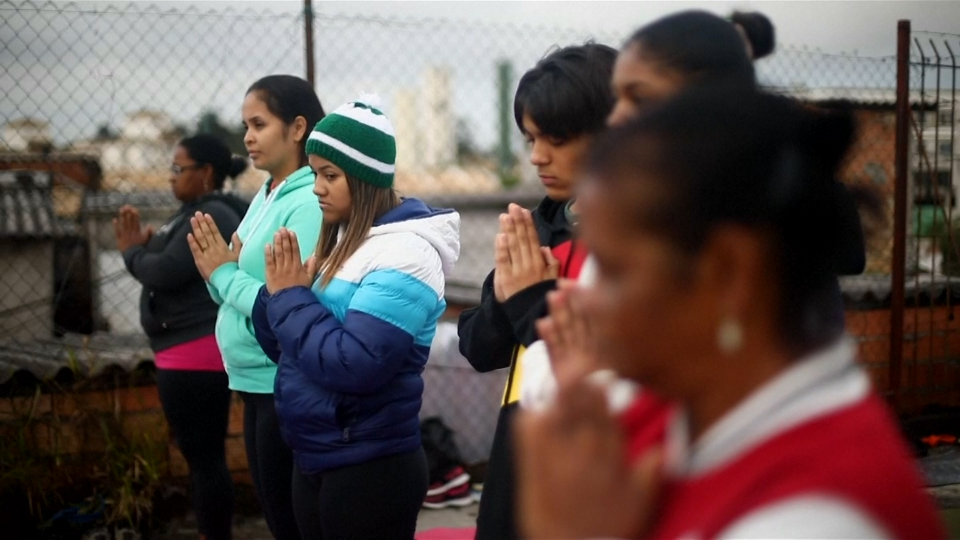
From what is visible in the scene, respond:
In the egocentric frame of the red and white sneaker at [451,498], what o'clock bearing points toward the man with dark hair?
The man with dark hair is roughly at 9 o'clock from the red and white sneaker.

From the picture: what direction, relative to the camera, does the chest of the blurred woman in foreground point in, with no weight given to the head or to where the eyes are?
to the viewer's left

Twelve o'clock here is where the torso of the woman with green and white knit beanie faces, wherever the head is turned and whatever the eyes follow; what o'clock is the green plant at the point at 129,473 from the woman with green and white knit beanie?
The green plant is roughly at 2 o'clock from the woman with green and white knit beanie.

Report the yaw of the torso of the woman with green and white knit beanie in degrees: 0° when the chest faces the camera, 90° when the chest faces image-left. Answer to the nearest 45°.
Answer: approximately 90°

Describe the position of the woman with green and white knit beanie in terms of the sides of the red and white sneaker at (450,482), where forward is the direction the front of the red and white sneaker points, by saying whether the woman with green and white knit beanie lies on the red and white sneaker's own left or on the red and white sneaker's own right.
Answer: on the red and white sneaker's own left

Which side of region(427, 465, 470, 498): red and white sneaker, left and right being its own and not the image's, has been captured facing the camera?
left

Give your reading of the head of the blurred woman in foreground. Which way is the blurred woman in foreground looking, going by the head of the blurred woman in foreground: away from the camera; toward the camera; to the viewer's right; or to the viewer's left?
to the viewer's left

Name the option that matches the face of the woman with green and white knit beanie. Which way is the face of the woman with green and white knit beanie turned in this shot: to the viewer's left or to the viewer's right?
to the viewer's left

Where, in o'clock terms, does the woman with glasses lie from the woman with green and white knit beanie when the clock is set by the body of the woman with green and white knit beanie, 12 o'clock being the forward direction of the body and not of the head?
The woman with glasses is roughly at 2 o'clock from the woman with green and white knit beanie.

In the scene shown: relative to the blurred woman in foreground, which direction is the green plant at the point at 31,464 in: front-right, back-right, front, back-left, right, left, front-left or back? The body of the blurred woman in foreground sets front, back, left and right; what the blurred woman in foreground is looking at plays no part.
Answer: front-right

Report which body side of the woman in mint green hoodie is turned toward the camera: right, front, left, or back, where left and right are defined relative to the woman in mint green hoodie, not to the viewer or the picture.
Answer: left

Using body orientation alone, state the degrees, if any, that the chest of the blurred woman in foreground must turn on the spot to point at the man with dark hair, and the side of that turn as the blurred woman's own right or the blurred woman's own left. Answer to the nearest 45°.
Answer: approximately 90° to the blurred woman's own right

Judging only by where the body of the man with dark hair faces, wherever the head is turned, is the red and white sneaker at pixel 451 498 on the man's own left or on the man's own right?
on the man's own right
